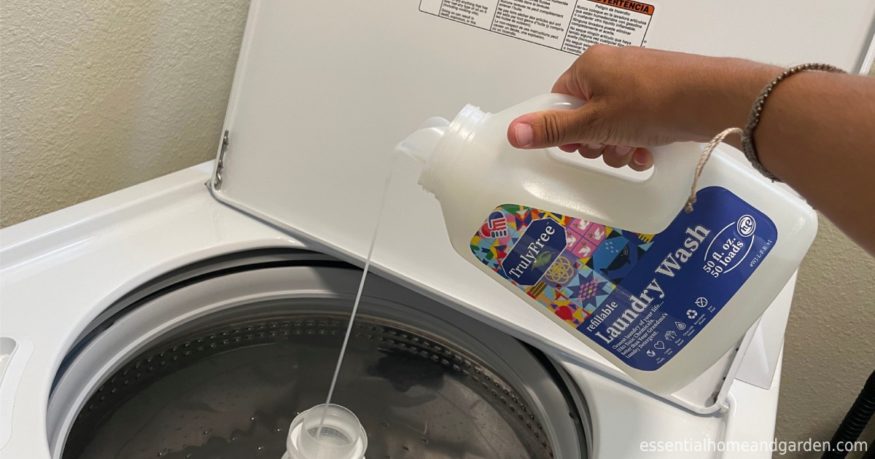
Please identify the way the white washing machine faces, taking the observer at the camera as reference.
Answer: facing the viewer and to the left of the viewer
